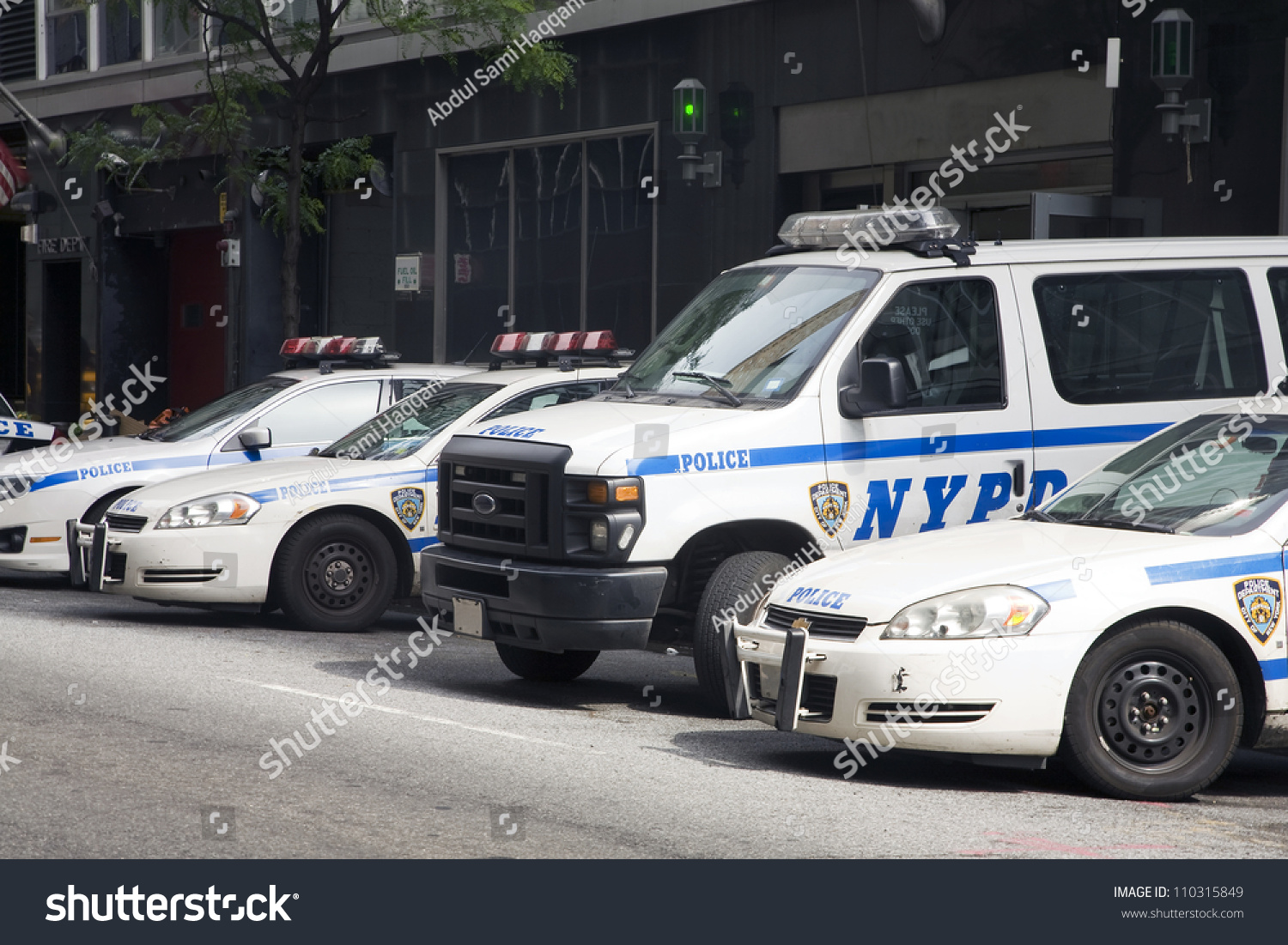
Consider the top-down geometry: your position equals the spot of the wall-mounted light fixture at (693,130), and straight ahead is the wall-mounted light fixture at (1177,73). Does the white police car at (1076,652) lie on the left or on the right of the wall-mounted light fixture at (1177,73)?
right

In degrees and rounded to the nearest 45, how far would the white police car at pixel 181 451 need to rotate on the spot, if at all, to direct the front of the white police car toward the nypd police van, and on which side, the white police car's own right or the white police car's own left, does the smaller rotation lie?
approximately 90° to the white police car's own left

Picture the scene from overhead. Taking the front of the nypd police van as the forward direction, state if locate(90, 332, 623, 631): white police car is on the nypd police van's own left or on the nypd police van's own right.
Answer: on the nypd police van's own right

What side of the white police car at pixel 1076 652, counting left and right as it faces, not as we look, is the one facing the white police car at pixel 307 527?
right

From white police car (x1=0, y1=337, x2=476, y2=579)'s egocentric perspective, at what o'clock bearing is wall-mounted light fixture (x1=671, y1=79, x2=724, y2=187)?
The wall-mounted light fixture is roughly at 6 o'clock from the white police car.

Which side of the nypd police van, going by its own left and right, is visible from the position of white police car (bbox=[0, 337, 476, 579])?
right

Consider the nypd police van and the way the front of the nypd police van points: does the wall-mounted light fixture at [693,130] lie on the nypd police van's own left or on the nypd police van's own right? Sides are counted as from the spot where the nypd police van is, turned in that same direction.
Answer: on the nypd police van's own right

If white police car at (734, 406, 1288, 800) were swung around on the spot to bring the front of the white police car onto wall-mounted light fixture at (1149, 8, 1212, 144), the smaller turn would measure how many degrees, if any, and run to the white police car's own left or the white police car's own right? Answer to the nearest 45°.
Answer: approximately 135° to the white police car's own right
